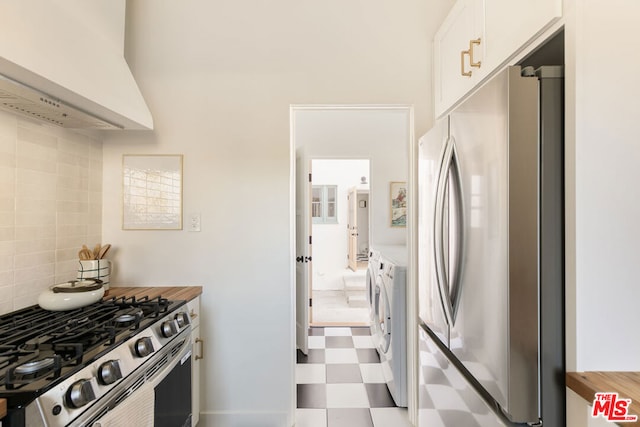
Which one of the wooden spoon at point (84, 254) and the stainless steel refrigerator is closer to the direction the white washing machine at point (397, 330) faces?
the wooden spoon

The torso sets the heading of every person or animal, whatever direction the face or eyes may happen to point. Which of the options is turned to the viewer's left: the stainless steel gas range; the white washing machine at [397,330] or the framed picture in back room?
the white washing machine

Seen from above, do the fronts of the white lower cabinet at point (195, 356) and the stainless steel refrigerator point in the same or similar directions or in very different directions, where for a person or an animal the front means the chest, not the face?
very different directions

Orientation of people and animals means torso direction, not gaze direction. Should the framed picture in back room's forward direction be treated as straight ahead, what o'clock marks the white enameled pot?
The white enameled pot is roughly at 1 o'clock from the framed picture in back room.

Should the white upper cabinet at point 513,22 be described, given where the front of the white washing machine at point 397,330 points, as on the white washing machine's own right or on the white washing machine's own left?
on the white washing machine's own left

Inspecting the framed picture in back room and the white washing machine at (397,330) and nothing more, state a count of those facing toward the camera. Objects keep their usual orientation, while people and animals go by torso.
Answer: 1

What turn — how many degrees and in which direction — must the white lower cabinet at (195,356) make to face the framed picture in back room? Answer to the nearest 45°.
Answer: approximately 45° to its left

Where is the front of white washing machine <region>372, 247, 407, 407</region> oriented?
to the viewer's left

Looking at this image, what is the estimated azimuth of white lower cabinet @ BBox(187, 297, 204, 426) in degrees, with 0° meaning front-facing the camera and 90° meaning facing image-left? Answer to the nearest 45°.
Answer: approximately 270°

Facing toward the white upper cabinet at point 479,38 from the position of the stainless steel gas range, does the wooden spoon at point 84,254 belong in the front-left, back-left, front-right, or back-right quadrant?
back-left
